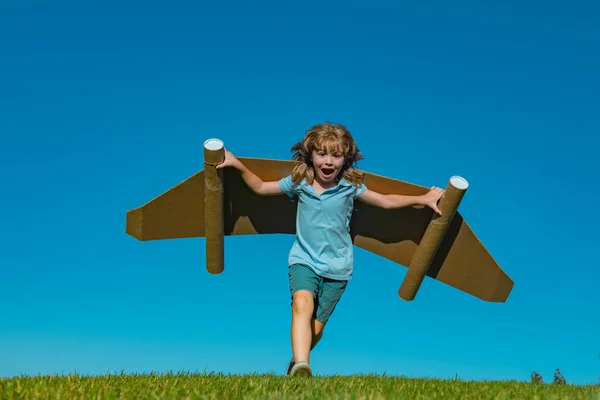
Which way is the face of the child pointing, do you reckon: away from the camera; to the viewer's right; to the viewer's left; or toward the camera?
toward the camera

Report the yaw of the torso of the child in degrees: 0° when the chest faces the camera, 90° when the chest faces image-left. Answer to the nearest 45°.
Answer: approximately 0°
